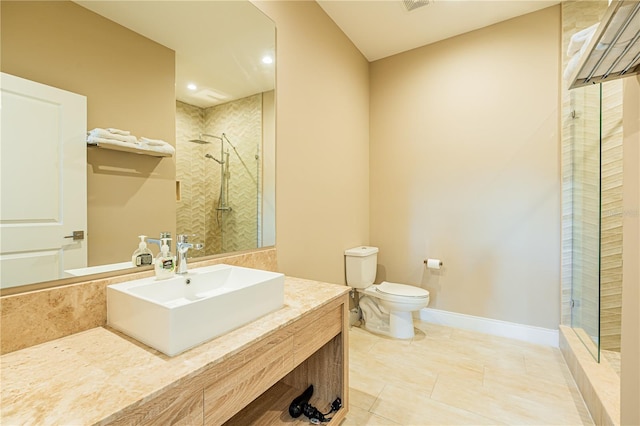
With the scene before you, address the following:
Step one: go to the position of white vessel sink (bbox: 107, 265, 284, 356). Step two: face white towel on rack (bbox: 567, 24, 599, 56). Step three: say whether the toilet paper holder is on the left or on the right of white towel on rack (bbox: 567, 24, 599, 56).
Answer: left

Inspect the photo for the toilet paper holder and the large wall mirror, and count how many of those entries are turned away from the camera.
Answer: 0

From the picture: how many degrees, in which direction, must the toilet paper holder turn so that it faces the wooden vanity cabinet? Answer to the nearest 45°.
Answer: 0° — it already faces it

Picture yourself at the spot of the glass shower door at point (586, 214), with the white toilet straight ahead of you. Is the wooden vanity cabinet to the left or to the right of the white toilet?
left

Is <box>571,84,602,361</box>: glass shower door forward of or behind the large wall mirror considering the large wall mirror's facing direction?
forward

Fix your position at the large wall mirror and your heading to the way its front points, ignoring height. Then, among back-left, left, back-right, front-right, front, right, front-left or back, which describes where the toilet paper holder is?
front-left

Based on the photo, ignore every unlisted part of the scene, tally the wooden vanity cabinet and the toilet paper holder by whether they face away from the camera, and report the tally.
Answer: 0

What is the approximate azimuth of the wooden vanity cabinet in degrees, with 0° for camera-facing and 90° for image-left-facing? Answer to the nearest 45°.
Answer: approximately 315°

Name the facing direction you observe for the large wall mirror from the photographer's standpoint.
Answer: facing the viewer and to the right of the viewer

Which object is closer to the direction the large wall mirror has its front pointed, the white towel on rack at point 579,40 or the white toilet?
the white towel on rack

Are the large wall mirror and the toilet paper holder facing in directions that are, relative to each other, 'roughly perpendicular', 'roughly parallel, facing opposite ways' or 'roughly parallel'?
roughly perpendicular

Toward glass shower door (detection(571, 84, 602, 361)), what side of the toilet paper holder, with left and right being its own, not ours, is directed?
left

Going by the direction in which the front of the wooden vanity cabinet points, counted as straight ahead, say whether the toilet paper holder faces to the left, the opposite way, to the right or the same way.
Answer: to the right

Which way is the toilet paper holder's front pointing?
toward the camera
